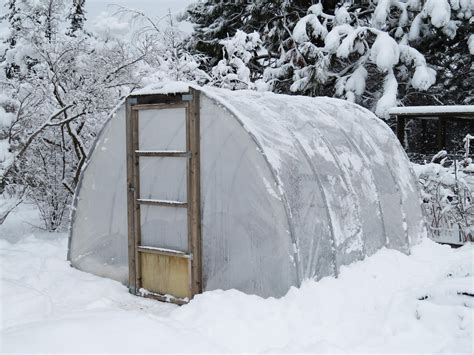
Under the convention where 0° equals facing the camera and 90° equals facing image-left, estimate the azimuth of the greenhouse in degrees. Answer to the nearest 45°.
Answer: approximately 45°

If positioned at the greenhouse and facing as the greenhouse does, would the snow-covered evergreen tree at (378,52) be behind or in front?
behind

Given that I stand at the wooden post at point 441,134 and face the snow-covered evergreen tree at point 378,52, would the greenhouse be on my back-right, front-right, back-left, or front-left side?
back-left

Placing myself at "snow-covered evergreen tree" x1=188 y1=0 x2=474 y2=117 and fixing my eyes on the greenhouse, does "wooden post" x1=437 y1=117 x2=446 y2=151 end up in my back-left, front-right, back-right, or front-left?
front-left

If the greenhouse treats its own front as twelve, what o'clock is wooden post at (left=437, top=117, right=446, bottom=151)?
The wooden post is roughly at 6 o'clock from the greenhouse.

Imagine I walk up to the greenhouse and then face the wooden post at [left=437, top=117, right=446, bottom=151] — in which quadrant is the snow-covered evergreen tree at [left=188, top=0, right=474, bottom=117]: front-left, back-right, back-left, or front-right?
front-left

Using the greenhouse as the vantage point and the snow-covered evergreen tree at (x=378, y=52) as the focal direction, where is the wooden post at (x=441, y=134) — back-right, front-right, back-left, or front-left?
front-right
